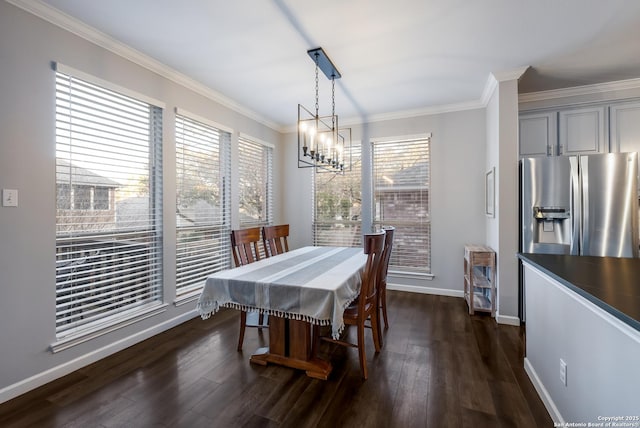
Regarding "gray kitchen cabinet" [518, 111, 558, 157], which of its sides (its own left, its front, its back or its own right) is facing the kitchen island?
front

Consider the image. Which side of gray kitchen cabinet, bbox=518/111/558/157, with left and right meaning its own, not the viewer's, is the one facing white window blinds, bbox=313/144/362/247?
right

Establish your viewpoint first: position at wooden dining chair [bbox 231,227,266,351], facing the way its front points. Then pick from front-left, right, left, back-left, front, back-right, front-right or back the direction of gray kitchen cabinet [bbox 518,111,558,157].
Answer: front-left

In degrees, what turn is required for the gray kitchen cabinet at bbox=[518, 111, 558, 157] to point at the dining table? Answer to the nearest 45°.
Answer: approximately 45° to its right

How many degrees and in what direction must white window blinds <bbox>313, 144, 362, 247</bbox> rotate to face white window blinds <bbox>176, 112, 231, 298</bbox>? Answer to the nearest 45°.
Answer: approximately 45° to its right

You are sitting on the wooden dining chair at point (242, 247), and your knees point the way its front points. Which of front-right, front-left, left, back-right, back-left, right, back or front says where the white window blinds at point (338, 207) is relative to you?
left

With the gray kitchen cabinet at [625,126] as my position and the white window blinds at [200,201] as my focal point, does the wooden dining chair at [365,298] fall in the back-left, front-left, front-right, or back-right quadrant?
front-left

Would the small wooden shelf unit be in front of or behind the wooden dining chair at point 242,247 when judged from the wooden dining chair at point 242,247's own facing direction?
in front

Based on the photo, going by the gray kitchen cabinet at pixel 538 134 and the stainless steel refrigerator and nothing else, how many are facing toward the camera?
2

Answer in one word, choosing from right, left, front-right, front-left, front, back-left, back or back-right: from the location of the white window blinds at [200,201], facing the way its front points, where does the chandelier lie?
front

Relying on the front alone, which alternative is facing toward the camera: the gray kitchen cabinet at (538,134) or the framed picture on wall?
the gray kitchen cabinet

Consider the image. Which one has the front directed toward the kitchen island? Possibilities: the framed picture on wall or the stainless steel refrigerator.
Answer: the stainless steel refrigerator

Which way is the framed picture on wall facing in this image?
to the viewer's left

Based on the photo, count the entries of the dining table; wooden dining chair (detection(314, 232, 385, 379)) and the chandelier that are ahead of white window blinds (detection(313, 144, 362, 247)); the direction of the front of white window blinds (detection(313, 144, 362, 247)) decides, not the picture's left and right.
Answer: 3

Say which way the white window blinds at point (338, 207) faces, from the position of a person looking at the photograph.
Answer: facing the viewer

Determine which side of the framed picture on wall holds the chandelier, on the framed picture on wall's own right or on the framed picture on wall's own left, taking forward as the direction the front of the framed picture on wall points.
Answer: on the framed picture on wall's own left

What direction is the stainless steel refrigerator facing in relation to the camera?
toward the camera

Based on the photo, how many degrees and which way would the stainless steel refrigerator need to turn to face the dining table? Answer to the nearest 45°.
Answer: approximately 45° to its right
